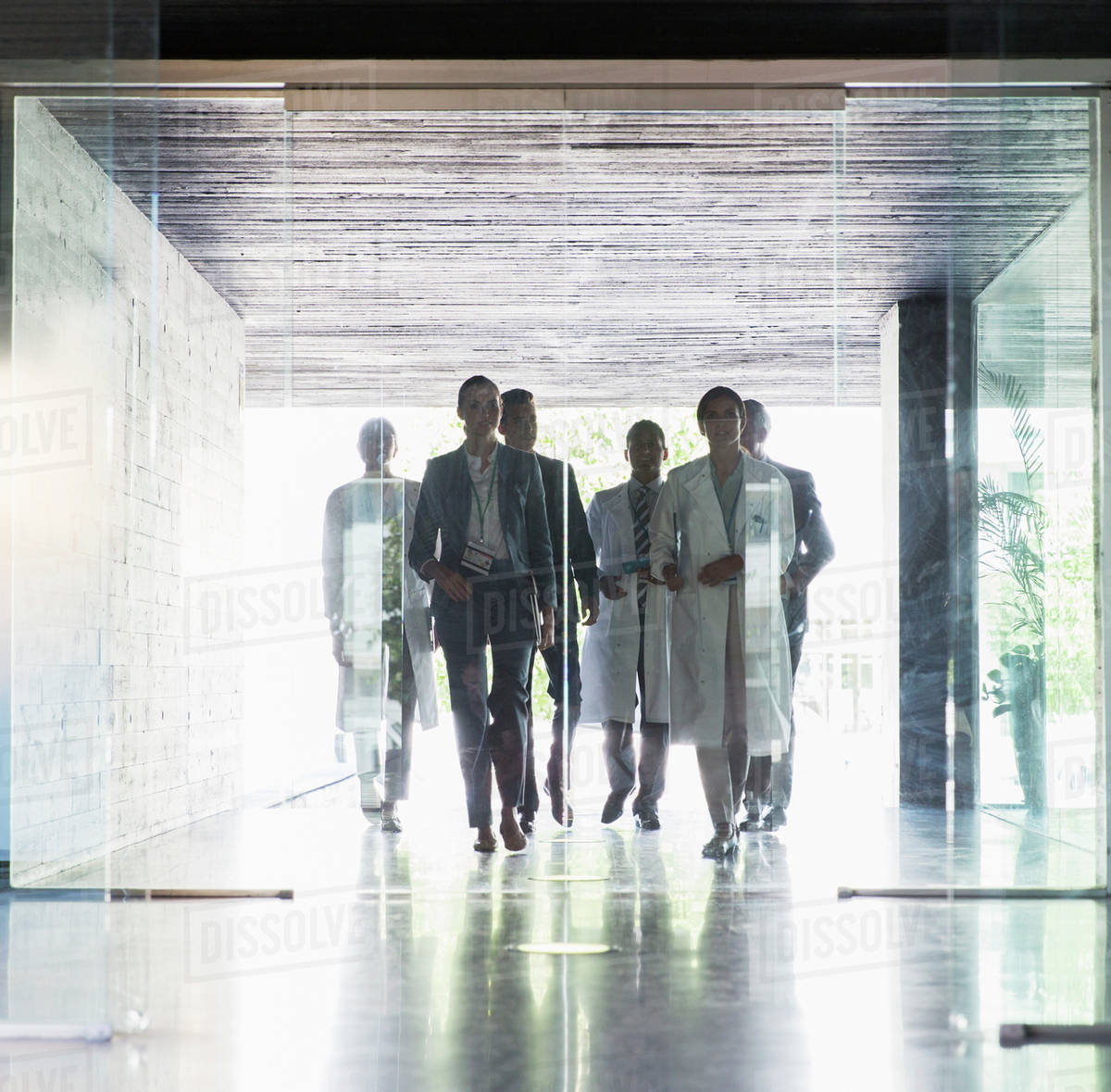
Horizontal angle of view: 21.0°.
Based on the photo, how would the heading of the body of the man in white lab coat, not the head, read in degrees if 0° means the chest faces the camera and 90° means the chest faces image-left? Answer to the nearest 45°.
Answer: approximately 0°
